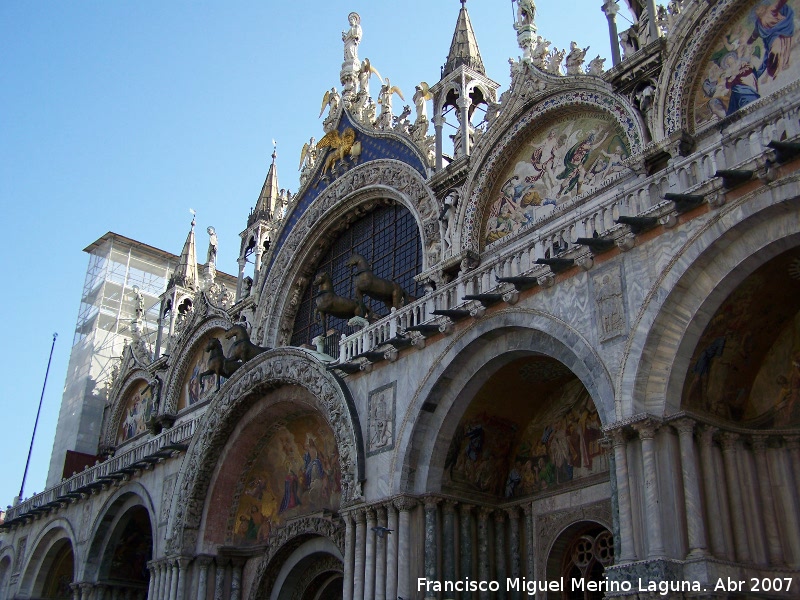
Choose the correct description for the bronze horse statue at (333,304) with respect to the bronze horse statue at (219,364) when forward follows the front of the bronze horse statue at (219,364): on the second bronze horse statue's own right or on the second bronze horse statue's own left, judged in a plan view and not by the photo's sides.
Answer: on the second bronze horse statue's own left

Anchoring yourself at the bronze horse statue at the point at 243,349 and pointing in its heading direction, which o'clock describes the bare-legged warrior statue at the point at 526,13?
The bare-legged warrior statue is roughly at 9 o'clock from the bronze horse statue.
